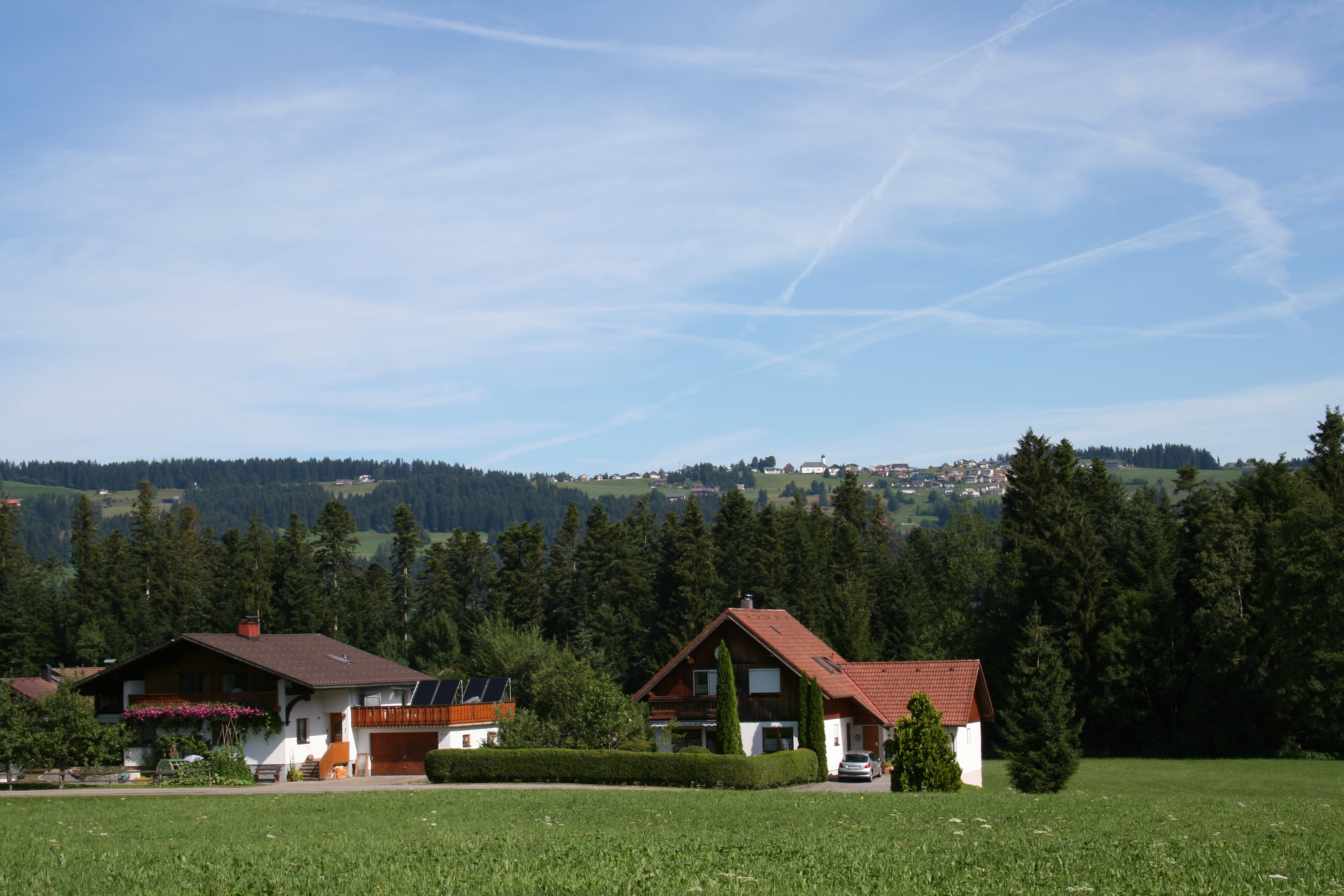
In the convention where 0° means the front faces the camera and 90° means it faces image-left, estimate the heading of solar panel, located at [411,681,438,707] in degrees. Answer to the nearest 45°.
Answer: approximately 0°

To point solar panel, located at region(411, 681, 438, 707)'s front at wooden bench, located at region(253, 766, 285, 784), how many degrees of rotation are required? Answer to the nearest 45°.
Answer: approximately 45° to its right

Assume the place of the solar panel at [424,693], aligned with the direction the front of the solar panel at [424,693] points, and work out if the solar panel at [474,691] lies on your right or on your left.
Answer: on your left

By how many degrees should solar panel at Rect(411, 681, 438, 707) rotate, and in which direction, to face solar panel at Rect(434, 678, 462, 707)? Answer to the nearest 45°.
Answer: approximately 45° to its left

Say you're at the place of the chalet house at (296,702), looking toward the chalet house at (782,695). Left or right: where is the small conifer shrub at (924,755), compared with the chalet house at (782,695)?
right

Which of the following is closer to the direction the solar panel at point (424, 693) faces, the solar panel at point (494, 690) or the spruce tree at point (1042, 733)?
the spruce tree

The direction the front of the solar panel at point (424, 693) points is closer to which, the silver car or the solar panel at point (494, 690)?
the silver car

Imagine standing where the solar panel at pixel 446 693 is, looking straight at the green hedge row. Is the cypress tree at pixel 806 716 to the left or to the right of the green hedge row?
left

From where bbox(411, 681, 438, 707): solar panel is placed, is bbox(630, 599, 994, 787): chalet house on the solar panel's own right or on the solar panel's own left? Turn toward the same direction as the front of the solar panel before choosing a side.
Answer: on the solar panel's own left

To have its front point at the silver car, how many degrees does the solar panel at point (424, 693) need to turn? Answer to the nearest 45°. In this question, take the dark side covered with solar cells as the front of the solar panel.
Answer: approximately 45° to its left
